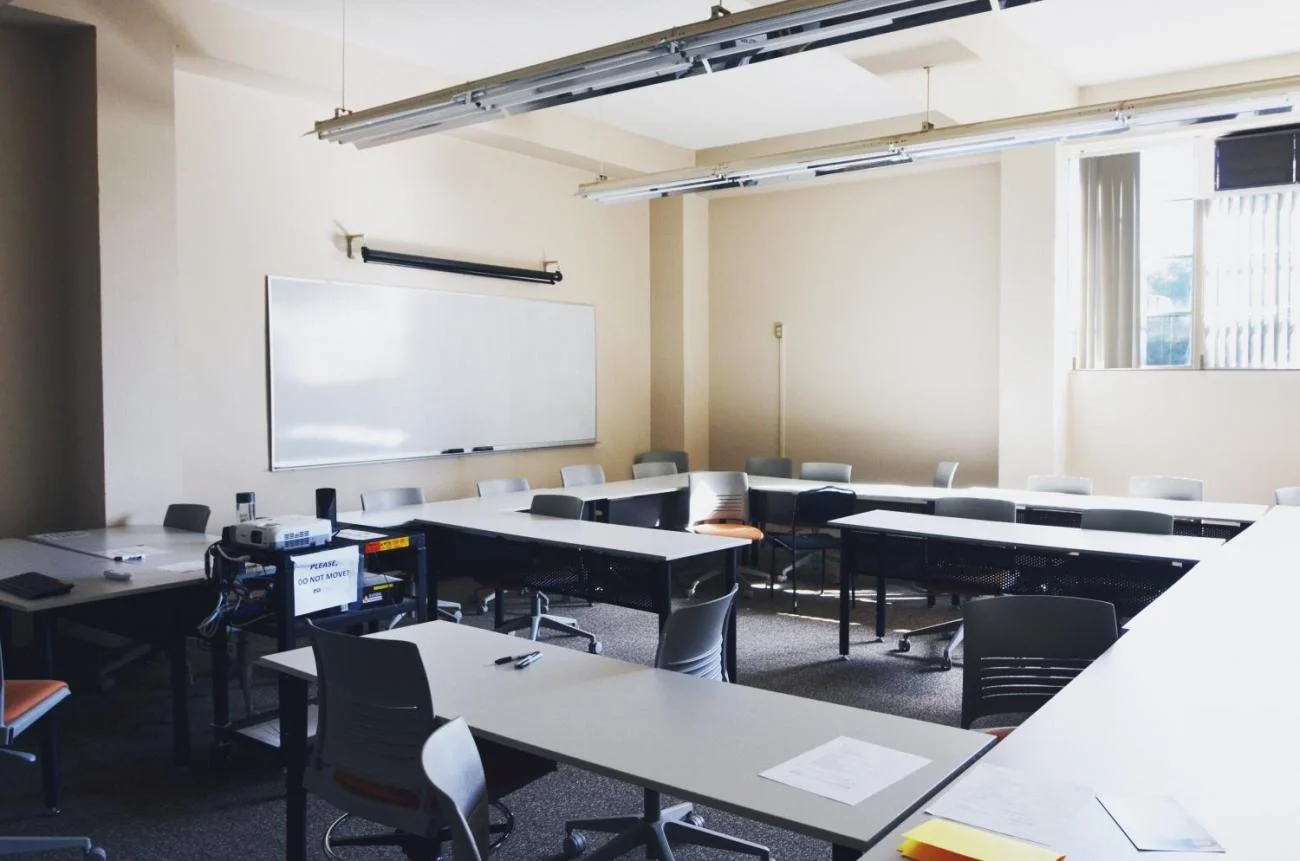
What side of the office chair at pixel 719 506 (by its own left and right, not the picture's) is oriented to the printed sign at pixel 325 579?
right

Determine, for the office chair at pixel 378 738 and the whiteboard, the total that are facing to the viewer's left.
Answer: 0

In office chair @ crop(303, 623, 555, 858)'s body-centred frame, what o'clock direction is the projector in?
The projector is roughly at 10 o'clock from the office chair.

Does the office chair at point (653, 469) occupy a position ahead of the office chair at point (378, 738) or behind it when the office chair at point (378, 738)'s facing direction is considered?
ahead

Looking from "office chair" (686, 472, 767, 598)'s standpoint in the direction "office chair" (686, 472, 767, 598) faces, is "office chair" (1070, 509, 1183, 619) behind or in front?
in front

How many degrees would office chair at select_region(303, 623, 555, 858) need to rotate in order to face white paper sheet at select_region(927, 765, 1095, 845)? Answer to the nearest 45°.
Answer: approximately 90° to its right

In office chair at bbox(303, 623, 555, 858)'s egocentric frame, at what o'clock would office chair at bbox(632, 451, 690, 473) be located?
office chair at bbox(632, 451, 690, 473) is roughly at 11 o'clock from office chair at bbox(303, 623, 555, 858).

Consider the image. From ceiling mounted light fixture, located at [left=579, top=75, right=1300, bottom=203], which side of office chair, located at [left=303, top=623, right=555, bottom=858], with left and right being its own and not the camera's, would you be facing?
front

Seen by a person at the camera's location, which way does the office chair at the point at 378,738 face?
facing away from the viewer and to the right of the viewer

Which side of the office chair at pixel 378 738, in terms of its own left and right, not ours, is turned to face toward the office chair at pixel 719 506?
front

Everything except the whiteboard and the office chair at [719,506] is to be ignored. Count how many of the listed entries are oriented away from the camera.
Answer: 0

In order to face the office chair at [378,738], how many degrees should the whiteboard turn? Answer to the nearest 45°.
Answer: approximately 45° to its right

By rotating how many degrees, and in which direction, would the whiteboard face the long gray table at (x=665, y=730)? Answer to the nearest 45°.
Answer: approximately 45° to its right

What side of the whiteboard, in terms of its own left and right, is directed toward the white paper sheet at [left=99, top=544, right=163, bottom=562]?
right

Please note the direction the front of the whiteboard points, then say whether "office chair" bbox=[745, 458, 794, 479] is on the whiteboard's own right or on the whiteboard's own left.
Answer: on the whiteboard's own left
